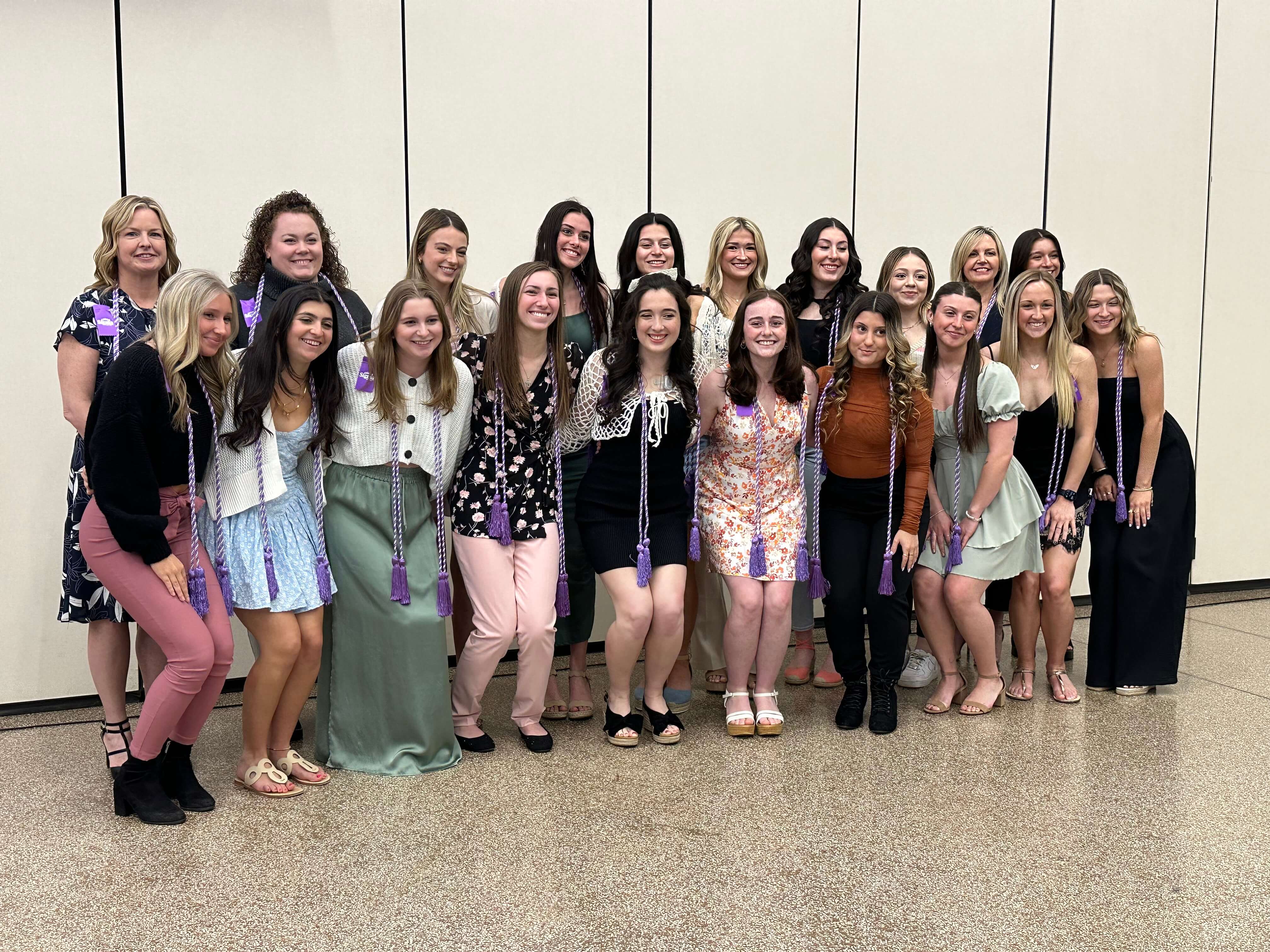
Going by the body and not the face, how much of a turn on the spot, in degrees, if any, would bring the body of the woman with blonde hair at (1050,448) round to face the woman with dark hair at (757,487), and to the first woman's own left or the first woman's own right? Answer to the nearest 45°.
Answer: approximately 45° to the first woman's own right

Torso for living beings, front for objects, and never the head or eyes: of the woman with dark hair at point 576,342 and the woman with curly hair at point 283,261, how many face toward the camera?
2

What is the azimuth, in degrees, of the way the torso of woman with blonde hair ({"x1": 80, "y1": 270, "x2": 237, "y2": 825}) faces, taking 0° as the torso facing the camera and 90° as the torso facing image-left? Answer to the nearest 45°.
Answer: approximately 315°

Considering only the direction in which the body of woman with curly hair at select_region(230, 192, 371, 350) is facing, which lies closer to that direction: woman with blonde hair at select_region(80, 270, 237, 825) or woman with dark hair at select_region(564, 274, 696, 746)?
the woman with blonde hair

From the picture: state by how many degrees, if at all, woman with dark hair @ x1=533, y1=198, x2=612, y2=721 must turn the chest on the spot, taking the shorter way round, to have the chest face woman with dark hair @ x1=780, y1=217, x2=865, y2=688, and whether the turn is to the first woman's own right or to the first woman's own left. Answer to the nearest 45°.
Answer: approximately 90° to the first woman's own left

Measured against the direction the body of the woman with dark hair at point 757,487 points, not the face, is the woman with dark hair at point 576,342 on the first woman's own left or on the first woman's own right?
on the first woman's own right

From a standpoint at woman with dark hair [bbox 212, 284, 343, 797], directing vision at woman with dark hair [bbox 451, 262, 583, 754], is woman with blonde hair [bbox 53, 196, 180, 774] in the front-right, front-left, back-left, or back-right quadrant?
back-left

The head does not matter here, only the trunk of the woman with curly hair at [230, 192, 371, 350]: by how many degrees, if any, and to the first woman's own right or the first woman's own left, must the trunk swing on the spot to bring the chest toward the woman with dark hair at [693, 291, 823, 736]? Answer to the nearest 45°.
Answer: approximately 90° to the first woman's own left

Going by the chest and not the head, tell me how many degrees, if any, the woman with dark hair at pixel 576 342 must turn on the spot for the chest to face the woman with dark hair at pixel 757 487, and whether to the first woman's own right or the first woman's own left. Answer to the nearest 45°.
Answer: approximately 45° to the first woman's own left

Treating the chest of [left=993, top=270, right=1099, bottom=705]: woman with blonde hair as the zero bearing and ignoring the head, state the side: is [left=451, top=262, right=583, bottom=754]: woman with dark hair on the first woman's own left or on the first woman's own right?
on the first woman's own right
